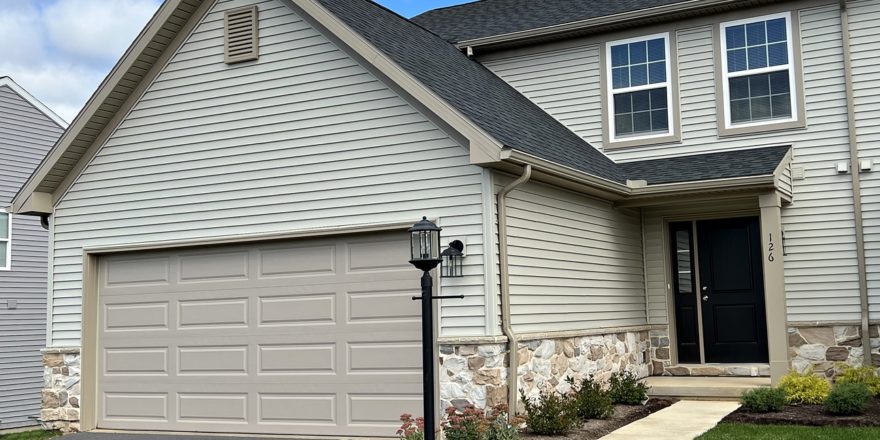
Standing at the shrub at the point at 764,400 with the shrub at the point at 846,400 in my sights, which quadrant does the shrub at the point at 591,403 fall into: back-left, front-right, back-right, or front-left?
back-right

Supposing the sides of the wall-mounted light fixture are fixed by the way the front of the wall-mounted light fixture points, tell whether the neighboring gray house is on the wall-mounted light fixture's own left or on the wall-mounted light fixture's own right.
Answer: on the wall-mounted light fixture's own right

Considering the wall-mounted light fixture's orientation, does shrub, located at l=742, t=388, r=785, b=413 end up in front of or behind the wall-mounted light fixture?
behind

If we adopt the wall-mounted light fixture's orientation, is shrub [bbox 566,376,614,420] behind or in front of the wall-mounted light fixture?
behind

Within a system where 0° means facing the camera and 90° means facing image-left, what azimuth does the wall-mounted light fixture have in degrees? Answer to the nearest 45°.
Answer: approximately 45°

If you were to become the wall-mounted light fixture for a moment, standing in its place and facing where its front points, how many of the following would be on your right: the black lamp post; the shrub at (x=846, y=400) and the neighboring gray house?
1

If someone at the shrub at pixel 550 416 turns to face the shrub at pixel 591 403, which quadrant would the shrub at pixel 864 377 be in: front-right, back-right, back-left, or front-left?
front-right

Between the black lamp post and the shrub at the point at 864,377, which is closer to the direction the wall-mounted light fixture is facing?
the black lamp post

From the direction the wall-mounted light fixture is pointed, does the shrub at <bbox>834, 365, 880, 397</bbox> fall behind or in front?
behind

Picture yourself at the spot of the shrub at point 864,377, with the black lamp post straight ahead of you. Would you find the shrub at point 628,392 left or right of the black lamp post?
right

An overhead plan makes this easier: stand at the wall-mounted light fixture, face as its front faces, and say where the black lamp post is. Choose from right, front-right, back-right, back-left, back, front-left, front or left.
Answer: front-left

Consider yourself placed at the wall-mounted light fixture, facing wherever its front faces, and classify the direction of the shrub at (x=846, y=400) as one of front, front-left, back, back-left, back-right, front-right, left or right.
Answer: back-left
